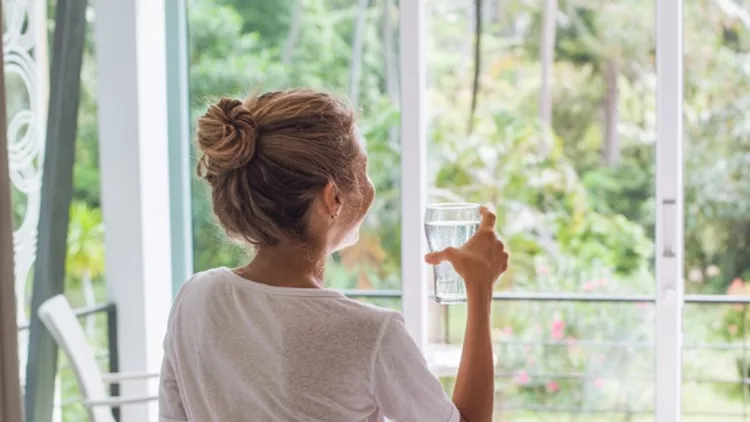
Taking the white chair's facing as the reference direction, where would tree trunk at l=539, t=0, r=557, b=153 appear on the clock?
The tree trunk is roughly at 10 o'clock from the white chair.

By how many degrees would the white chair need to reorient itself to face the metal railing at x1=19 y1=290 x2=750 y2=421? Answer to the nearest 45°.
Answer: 0° — it already faces it

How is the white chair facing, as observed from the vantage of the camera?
facing to the right of the viewer

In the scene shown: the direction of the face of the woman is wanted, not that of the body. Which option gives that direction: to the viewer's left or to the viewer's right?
to the viewer's right

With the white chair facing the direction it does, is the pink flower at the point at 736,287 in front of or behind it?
in front

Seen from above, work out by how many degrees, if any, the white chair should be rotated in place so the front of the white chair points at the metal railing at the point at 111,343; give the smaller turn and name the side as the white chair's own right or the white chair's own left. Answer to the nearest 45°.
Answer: approximately 90° to the white chair's own left

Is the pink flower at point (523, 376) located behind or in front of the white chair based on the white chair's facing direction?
in front
